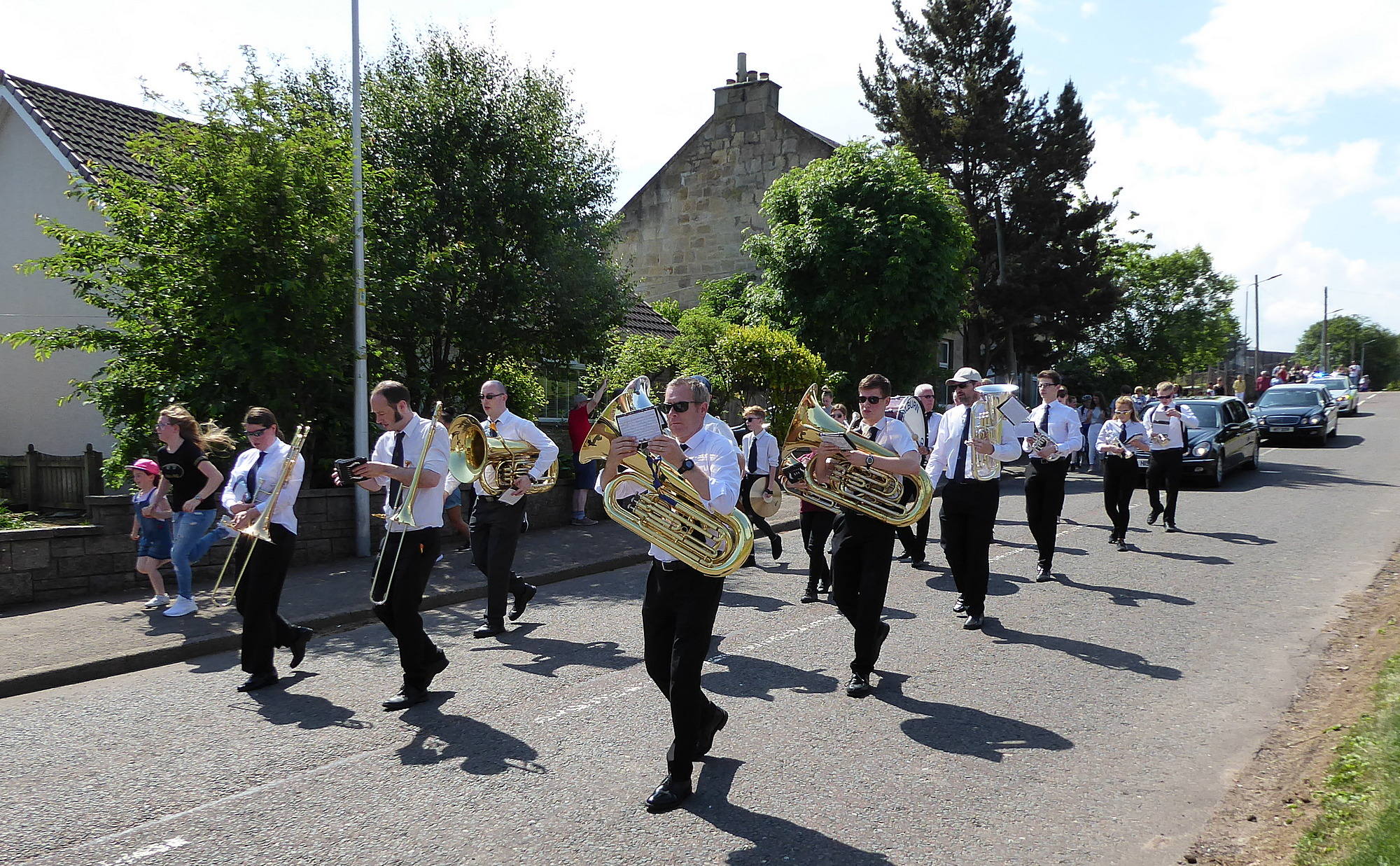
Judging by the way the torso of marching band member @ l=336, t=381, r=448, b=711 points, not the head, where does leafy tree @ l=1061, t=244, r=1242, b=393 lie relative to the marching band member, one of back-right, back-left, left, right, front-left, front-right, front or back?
back

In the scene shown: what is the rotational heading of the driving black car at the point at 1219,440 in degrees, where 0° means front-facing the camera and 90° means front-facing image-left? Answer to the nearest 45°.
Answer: approximately 45°

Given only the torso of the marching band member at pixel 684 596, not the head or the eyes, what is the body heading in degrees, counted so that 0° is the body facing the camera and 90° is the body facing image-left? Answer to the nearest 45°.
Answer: approximately 45°

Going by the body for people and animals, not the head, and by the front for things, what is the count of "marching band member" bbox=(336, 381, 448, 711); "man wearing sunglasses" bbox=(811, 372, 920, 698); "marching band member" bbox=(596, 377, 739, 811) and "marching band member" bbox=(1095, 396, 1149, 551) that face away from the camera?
0

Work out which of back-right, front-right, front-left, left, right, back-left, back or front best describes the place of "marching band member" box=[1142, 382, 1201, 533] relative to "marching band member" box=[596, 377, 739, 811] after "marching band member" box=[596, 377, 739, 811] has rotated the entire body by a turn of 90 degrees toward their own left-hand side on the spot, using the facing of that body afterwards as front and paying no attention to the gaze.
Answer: left

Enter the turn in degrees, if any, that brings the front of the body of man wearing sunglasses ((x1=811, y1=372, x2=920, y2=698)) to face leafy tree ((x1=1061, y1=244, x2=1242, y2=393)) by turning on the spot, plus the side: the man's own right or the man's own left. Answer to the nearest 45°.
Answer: approximately 135° to the man's own right

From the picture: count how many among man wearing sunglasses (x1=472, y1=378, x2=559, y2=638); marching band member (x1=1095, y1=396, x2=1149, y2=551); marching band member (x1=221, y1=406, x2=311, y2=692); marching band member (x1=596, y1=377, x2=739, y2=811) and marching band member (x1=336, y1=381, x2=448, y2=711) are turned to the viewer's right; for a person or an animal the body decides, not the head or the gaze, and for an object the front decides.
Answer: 0

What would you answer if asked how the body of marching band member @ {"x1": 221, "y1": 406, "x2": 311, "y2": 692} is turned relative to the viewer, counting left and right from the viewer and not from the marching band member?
facing the viewer and to the left of the viewer

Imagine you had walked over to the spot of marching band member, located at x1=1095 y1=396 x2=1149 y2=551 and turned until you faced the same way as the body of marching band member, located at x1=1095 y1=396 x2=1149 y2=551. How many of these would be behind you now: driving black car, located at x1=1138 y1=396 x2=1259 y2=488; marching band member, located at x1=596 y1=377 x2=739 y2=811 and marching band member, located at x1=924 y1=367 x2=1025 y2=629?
1

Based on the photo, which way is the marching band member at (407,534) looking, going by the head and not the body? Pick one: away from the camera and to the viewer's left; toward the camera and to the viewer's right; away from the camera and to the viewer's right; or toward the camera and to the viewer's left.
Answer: toward the camera and to the viewer's left

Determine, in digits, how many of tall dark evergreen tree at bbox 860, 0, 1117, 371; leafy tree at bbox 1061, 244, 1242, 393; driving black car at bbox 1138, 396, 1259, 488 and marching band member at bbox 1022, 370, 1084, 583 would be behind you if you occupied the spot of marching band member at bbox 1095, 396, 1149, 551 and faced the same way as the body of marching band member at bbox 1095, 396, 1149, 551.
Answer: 3

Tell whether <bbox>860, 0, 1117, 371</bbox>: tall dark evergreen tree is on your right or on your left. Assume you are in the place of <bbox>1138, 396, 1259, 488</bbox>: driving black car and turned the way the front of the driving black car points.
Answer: on your right

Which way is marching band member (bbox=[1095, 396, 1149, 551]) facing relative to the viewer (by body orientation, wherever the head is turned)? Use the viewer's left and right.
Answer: facing the viewer

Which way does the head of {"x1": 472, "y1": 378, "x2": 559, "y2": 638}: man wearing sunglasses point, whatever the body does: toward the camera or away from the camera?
toward the camera

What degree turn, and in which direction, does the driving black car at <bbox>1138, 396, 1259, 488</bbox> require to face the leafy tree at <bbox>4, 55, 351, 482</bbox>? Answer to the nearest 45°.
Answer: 0° — it already faces it

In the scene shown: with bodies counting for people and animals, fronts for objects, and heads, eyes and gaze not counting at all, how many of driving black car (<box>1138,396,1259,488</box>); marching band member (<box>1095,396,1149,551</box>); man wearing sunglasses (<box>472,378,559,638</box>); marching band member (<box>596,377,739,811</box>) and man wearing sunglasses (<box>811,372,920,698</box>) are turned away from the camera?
0
